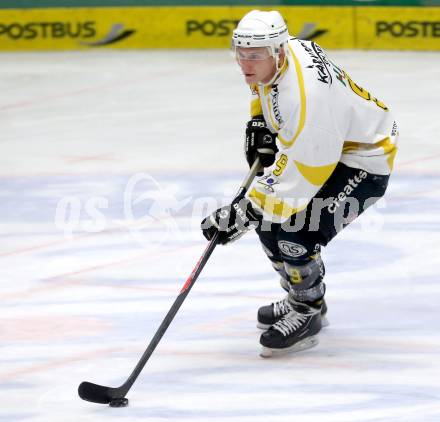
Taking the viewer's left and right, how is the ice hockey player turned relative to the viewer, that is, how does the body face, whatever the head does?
facing the viewer and to the left of the viewer

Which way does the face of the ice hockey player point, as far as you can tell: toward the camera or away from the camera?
toward the camera

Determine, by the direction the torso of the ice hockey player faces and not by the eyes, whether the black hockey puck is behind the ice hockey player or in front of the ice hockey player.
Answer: in front
